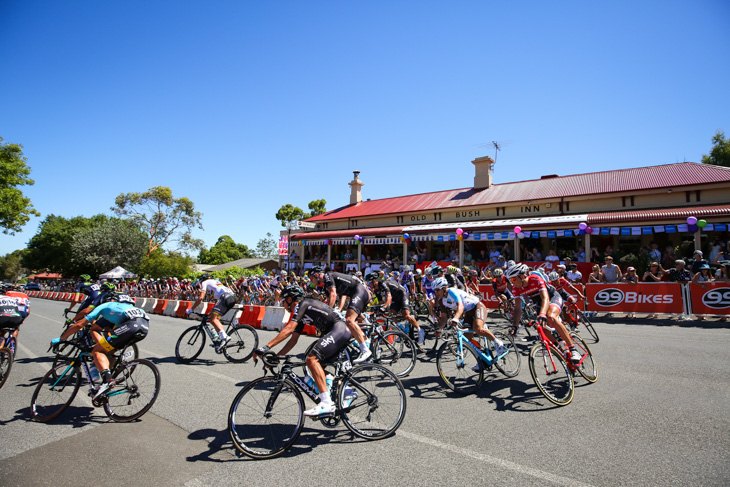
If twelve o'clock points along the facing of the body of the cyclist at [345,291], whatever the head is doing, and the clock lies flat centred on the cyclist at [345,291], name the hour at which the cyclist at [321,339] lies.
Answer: the cyclist at [321,339] is roughly at 9 o'clock from the cyclist at [345,291].

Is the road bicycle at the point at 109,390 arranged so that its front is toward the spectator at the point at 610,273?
no

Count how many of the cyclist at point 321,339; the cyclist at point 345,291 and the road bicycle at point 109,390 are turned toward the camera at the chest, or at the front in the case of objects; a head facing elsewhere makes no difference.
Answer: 0

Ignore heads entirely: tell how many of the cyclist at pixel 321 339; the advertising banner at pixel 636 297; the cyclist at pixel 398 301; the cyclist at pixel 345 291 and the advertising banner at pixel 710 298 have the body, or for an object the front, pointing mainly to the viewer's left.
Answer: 3

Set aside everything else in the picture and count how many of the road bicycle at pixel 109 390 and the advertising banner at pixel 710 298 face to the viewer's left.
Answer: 1

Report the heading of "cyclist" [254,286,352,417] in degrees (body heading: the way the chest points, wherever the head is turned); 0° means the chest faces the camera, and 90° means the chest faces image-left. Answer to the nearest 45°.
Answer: approximately 90°

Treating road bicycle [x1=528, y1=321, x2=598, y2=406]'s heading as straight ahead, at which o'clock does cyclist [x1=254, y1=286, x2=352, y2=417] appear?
The cyclist is roughly at 12 o'clock from the road bicycle.

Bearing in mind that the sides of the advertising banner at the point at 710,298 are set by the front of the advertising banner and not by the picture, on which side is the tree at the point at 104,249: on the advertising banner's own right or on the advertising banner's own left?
on the advertising banner's own right

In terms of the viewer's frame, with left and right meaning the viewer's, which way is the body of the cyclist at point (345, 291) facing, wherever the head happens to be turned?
facing to the left of the viewer

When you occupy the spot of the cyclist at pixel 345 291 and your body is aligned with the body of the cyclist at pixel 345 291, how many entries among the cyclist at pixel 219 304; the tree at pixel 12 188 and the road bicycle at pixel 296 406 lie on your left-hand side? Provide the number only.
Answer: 1

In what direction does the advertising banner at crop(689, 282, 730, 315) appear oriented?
toward the camera

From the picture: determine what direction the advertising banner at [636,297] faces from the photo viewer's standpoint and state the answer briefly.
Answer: facing the viewer

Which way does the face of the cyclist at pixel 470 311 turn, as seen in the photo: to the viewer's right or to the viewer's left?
to the viewer's left

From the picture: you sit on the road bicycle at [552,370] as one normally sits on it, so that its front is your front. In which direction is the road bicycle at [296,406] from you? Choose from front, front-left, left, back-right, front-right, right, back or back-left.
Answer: front

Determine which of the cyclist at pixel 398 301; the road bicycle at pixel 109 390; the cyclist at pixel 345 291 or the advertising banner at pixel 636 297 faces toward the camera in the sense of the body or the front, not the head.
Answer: the advertising banner

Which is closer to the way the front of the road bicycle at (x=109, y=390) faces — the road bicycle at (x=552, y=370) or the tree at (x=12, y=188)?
the tree

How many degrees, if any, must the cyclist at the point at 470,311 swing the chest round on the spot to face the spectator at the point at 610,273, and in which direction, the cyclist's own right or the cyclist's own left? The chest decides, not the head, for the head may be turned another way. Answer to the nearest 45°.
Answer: approximately 180°

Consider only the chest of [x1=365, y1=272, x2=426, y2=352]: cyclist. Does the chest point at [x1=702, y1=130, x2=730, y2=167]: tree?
no

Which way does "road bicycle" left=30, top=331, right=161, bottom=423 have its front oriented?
to the viewer's left

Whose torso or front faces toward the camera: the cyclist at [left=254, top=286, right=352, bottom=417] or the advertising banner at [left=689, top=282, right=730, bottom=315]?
the advertising banner

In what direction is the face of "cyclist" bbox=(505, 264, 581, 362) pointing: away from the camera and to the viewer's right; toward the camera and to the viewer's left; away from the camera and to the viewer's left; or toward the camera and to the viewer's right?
toward the camera and to the viewer's left

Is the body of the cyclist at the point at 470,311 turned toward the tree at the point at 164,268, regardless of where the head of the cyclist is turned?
no

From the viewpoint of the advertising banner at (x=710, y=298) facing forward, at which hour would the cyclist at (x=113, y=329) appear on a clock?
The cyclist is roughly at 1 o'clock from the advertising banner.
